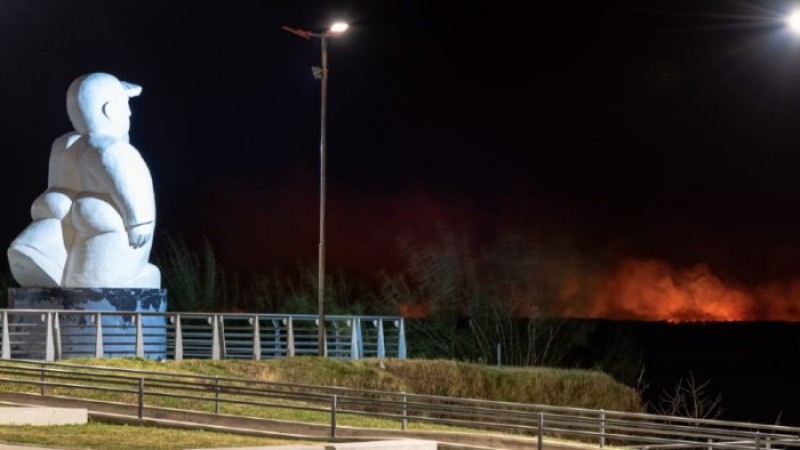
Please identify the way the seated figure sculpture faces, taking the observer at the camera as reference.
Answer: facing away from the viewer and to the right of the viewer

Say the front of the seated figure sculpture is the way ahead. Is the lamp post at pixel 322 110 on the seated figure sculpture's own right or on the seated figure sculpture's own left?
on the seated figure sculpture's own right
